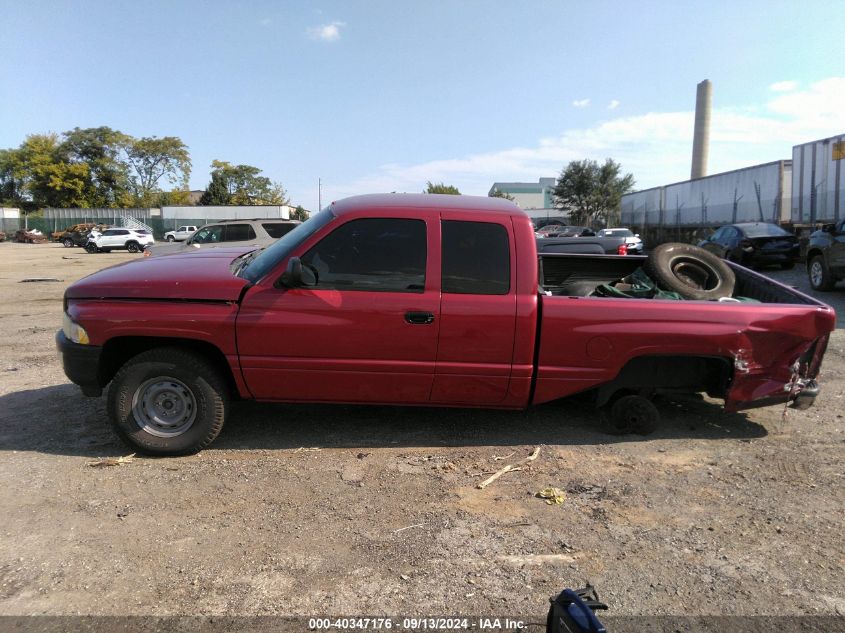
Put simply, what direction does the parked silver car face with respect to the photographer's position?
facing to the left of the viewer

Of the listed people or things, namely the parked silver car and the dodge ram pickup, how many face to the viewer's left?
2

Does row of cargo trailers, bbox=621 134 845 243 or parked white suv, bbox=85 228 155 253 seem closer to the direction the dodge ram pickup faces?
the parked white suv

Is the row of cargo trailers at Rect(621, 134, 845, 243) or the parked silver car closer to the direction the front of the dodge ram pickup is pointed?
the parked silver car

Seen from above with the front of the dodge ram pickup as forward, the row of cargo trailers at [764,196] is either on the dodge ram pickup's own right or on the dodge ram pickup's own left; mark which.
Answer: on the dodge ram pickup's own right

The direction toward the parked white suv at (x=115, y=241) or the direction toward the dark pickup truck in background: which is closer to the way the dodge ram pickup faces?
the parked white suv

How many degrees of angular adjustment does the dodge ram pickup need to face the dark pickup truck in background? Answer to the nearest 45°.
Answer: approximately 135° to its right

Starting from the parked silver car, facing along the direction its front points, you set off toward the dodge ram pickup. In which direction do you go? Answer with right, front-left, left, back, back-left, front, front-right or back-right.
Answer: left

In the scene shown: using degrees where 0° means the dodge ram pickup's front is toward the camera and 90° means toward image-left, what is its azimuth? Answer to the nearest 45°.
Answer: approximately 90°

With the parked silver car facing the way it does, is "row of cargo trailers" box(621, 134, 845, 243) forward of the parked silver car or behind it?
behind

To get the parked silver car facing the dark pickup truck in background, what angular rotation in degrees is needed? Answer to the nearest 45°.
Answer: approximately 135° to its left
